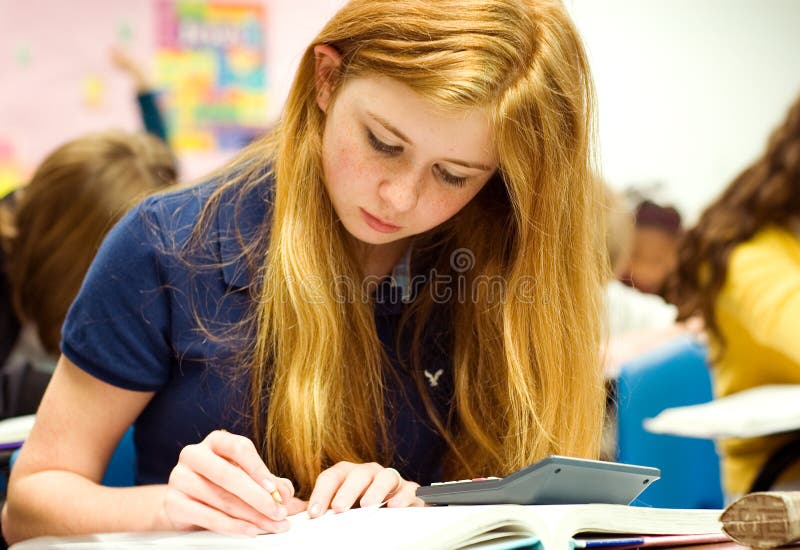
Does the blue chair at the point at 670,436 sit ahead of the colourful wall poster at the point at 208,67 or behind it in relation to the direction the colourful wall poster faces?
ahead

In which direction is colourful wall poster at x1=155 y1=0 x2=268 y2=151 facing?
toward the camera

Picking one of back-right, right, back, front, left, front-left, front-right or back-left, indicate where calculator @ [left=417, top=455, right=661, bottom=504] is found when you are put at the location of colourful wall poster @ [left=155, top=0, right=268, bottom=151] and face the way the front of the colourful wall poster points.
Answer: front

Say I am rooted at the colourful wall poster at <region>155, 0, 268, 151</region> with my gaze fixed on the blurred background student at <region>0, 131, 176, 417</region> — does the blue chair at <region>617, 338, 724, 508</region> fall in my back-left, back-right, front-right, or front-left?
front-left

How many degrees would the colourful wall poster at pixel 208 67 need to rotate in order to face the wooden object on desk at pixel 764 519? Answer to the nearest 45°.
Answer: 0° — it already faces it

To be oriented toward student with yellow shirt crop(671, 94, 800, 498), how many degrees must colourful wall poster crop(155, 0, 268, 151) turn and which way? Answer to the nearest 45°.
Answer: approximately 45° to its left

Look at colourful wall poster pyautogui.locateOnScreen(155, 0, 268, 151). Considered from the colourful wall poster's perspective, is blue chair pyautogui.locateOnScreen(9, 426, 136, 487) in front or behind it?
in front

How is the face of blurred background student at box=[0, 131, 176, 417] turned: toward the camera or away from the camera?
away from the camera

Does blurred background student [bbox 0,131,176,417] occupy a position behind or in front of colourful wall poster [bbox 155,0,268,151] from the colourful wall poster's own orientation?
in front

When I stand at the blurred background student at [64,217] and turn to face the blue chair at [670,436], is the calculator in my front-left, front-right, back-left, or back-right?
front-right

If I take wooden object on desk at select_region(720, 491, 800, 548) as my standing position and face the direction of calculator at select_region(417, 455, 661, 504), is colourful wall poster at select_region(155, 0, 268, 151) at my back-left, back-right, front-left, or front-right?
front-right
